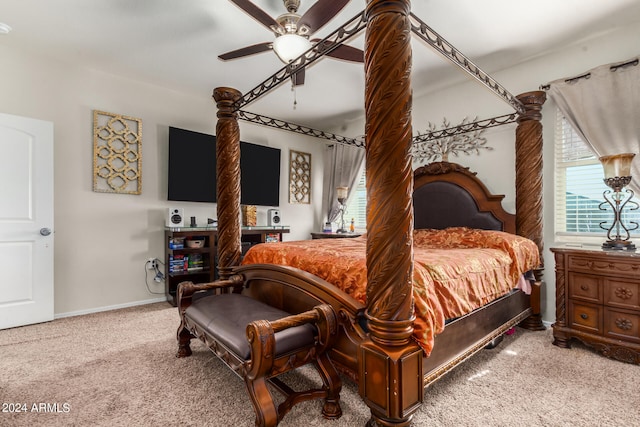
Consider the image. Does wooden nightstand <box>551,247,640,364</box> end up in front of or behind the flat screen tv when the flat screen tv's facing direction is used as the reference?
in front

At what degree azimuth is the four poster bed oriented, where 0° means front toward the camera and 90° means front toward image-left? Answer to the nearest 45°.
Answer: approximately 45°

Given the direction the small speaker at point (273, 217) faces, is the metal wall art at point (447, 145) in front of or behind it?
in front

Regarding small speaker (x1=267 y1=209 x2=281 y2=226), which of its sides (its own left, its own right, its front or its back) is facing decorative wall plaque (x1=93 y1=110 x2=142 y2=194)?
right

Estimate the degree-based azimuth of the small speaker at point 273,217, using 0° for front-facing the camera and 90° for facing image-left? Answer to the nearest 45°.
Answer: approximately 315°

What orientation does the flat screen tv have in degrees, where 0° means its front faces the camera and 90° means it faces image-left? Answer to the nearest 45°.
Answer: approximately 315°

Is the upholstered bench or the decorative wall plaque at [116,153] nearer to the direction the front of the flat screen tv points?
the upholstered bench

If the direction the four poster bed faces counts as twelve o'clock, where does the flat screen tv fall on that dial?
The flat screen tv is roughly at 3 o'clock from the four poster bed.

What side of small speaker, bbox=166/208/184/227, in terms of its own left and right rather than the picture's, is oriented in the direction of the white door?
right

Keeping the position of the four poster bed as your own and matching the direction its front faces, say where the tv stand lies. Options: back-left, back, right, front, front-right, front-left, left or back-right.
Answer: right

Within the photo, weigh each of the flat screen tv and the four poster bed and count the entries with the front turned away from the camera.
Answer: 0

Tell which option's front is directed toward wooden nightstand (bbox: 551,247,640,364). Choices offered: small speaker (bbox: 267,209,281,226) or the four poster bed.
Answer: the small speaker
